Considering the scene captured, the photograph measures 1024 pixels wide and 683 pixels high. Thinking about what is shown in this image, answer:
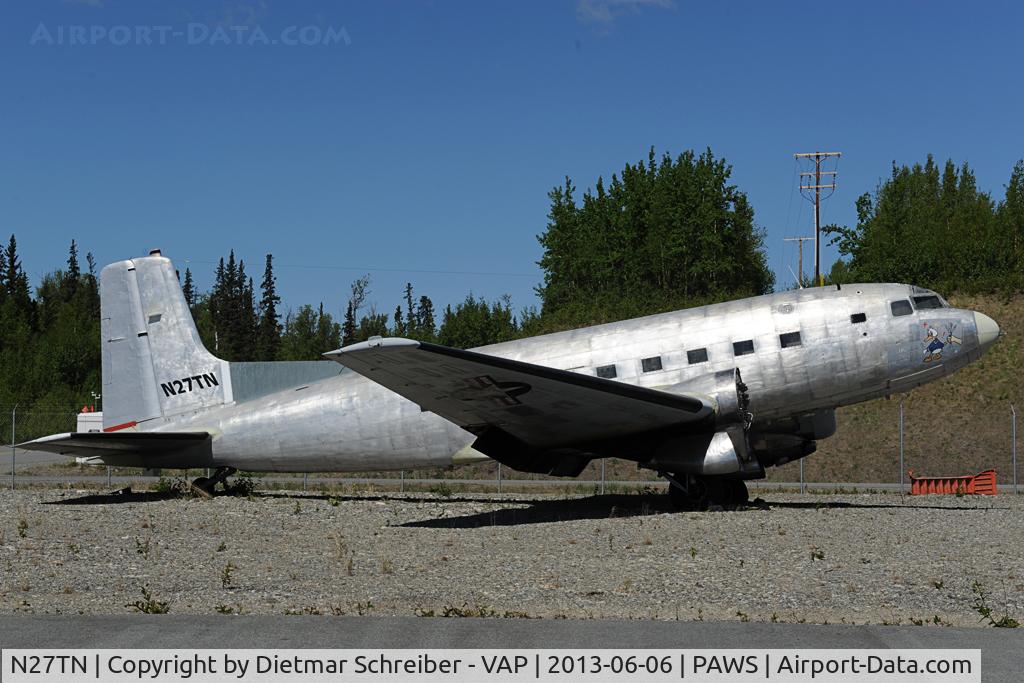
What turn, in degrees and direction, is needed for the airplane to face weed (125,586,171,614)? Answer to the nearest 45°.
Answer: approximately 135° to its right

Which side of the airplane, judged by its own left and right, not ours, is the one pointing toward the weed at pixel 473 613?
right

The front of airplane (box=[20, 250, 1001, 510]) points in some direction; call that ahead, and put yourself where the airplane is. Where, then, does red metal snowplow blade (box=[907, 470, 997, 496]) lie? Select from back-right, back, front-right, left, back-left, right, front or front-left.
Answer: front-left

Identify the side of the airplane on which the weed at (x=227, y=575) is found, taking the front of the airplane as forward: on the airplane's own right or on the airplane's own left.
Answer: on the airplane's own right

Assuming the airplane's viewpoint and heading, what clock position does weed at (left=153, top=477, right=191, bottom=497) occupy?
The weed is roughly at 7 o'clock from the airplane.

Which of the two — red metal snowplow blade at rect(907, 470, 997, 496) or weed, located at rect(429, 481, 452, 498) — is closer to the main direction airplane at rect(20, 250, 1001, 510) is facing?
the red metal snowplow blade

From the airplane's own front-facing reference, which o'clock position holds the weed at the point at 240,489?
The weed is roughly at 7 o'clock from the airplane.

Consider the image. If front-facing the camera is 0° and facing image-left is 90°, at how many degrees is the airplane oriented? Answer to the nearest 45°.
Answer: approximately 270°

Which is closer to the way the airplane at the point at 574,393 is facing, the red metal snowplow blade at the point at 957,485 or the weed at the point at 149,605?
the red metal snowplow blade
